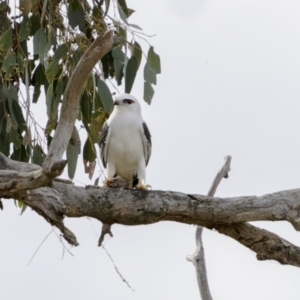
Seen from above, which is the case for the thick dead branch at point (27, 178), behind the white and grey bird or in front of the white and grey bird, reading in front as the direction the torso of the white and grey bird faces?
in front

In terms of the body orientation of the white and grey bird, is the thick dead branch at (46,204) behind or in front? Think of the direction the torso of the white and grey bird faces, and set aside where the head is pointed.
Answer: in front

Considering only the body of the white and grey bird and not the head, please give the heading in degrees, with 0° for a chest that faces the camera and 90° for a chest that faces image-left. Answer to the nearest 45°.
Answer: approximately 0°
